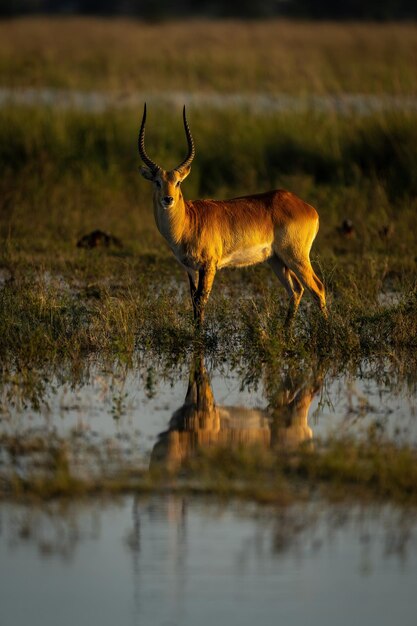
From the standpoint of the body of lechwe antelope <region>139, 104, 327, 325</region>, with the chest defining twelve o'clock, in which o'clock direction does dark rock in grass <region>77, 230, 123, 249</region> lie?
The dark rock in grass is roughly at 2 o'clock from the lechwe antelope.

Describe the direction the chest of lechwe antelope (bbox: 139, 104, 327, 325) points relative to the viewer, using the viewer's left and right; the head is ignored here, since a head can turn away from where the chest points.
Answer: facing to the left of the viewer
